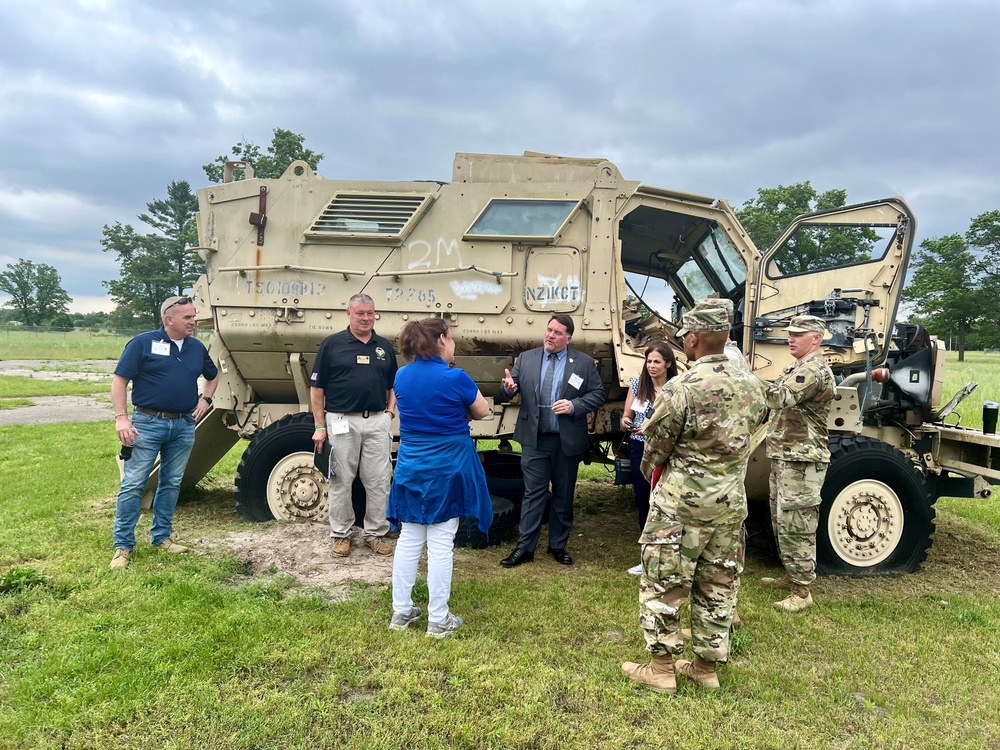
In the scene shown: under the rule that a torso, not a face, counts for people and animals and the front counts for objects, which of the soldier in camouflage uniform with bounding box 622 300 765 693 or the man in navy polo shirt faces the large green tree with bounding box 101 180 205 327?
the soldier in camouflage uniform

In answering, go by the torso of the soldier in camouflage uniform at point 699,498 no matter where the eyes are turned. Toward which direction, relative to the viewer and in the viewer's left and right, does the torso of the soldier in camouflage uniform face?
facing away from the viewer and to the left of the viewer

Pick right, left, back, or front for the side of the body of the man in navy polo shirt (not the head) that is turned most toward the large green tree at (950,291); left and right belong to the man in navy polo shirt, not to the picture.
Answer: left

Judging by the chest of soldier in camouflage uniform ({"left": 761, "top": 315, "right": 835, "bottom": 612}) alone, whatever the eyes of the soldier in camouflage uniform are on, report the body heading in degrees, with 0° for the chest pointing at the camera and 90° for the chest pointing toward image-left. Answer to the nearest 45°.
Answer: approximately 90°

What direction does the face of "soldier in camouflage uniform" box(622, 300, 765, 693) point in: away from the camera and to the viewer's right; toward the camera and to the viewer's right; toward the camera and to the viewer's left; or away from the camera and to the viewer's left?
away from the camera and to the viewer's left

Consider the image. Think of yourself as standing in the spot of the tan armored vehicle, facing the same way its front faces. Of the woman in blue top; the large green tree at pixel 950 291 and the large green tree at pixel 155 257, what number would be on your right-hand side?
1

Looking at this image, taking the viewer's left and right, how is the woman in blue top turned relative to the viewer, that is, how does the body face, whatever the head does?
facing away from the viewer and to the right of the viewer

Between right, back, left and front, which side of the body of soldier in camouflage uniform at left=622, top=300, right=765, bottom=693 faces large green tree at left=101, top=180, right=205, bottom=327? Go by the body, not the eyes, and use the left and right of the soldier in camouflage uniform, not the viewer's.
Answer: front

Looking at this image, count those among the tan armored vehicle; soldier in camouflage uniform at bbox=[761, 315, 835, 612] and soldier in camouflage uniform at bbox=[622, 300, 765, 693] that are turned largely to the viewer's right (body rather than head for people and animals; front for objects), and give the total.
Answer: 1

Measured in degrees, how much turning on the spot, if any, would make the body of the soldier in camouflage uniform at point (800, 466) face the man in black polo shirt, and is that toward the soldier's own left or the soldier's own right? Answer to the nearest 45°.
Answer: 0° — they already face them

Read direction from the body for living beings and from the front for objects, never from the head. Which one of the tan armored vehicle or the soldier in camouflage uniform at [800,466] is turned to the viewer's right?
the tan armored vehicle

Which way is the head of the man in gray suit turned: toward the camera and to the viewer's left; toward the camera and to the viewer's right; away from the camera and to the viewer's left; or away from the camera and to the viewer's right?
toward the camera and to the viewer's left

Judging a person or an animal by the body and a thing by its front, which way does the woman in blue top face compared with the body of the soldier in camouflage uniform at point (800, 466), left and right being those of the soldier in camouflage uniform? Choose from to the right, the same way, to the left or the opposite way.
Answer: to the right

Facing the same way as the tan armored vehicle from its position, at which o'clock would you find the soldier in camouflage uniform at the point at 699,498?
The soldier in camouflage uniform is roughly at 2 o'clock from the tan armored vehicle.

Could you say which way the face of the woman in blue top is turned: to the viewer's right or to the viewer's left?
to the viewer's right

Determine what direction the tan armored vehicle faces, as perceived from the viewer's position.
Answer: facing to the right of the viewer

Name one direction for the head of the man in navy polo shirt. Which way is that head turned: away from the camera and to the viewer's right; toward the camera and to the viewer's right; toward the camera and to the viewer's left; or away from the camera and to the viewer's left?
toward the camera and to the viewer's right

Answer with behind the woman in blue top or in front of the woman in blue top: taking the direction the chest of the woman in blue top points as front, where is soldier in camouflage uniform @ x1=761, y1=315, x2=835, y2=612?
in front

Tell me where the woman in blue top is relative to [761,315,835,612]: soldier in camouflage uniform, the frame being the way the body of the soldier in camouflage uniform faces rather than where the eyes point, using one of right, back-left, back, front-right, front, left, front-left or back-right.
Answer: front-left
